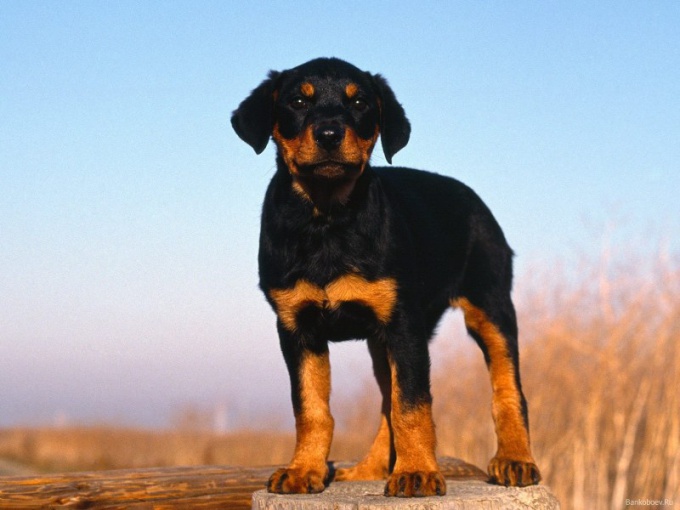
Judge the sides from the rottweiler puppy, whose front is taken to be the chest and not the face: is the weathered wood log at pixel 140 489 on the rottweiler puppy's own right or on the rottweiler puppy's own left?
on the rottweiler puppy's own right

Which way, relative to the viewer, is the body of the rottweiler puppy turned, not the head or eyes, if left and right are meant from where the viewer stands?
facing the viewer and to the left of the viewer
